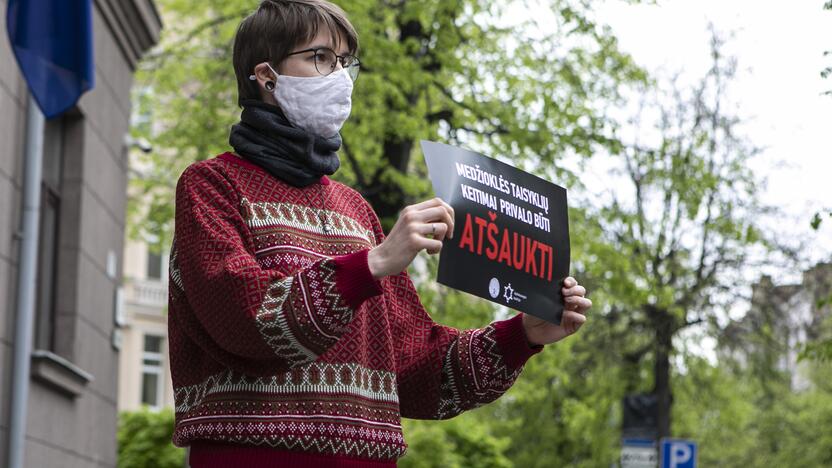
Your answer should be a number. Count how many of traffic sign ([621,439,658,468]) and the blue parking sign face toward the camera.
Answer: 2

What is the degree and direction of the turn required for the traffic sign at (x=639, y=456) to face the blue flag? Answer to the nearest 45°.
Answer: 0° — it already faces it

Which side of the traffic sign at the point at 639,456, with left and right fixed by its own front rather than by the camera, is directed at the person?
front

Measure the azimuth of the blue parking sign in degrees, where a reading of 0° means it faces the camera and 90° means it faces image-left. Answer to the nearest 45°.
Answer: approximately 0°

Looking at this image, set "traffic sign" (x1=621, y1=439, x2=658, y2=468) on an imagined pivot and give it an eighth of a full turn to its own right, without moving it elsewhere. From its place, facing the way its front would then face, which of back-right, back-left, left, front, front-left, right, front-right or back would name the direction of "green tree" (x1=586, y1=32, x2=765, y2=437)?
back-right

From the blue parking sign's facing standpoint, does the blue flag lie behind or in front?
in front

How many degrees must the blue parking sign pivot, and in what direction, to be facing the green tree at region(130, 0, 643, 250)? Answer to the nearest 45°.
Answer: approximately 45° to its right
